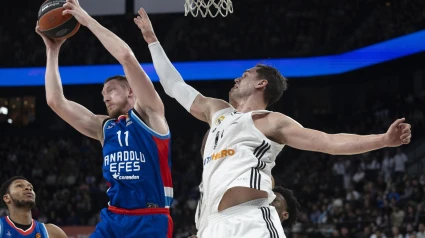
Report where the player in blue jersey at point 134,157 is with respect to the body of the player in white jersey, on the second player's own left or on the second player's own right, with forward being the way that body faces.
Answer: on the second player's own right

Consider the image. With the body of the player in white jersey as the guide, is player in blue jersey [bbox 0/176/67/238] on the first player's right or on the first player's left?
on the first player's right

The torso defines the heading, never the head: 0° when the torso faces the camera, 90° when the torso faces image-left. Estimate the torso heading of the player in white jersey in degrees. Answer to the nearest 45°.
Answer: approximately 45°

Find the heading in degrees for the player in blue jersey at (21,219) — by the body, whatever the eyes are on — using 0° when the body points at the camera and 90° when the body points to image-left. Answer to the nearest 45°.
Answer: approximately 315°

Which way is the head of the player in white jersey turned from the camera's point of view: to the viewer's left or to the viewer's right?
to the viewer's left

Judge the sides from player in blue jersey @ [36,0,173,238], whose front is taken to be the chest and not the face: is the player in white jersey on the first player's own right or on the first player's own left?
on the first player's own left
